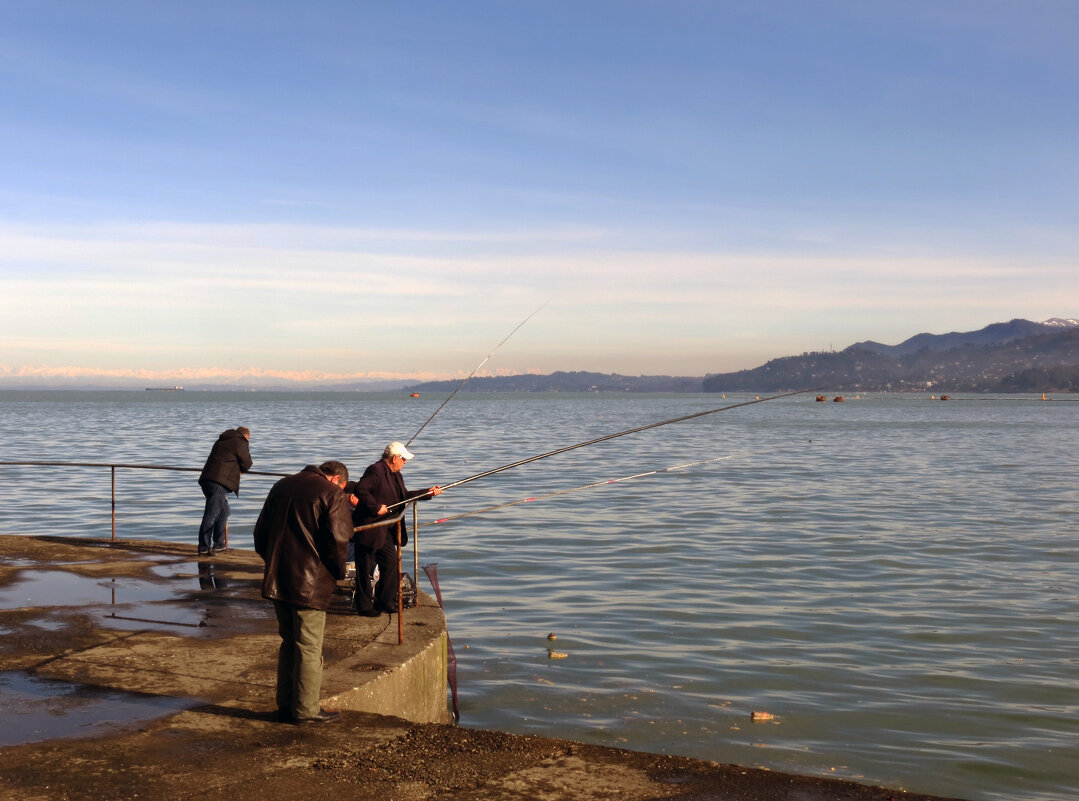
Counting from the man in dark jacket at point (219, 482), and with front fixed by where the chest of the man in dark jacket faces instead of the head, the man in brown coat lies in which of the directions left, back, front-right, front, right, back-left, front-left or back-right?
back-right

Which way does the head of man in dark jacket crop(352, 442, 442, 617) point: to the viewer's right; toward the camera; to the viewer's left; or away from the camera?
to the viewer's right

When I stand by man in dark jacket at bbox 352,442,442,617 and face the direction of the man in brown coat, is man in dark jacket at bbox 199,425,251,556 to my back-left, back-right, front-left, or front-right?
back-right

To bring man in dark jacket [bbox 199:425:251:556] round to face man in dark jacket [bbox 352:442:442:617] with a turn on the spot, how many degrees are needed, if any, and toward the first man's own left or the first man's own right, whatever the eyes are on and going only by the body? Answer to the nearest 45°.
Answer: approximately 135° to the first man's own right

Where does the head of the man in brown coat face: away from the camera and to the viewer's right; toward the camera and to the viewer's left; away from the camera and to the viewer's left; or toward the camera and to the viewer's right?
away from the camera and to the viewer's right

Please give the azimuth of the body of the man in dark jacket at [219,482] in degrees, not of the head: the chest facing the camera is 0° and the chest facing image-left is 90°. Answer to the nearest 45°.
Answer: approximately 225°
